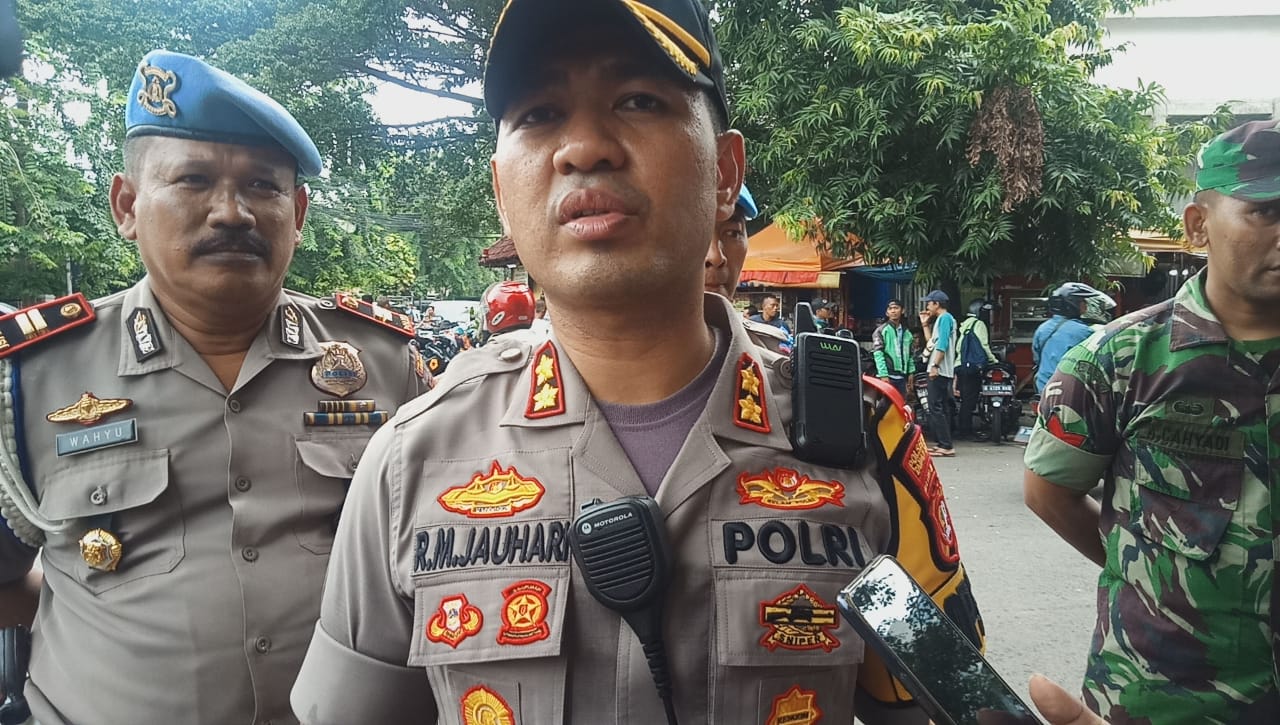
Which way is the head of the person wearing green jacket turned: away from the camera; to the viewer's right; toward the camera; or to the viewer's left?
toward the camera

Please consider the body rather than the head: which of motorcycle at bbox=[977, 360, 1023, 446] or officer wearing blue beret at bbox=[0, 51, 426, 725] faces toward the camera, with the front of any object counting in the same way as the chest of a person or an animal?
the officer wearing blue beret

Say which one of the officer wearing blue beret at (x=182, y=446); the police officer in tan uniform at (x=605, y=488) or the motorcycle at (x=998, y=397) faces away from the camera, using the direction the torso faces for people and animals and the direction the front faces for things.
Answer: the motorcycle

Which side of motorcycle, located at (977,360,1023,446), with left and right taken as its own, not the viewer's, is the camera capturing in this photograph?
back

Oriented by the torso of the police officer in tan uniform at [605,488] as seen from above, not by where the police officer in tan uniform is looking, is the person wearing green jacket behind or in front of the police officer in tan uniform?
behind

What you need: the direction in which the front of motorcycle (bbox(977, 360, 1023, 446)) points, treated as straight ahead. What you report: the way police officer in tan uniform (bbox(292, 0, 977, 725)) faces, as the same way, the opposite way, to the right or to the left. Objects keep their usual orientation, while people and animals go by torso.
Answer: the opposite way

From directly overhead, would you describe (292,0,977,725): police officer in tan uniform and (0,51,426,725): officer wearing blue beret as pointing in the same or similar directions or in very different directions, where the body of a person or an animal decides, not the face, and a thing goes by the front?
same or similar directions

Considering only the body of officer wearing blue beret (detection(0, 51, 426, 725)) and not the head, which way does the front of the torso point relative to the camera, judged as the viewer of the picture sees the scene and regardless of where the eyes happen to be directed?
toward the camera

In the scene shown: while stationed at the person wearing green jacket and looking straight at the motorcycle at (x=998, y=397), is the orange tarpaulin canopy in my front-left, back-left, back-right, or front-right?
back-left

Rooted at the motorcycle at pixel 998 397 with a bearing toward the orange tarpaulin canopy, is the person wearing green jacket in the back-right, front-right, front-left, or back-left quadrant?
front-left

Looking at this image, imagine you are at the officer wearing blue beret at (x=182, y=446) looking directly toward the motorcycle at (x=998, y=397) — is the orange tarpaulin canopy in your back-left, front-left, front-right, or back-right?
front-left

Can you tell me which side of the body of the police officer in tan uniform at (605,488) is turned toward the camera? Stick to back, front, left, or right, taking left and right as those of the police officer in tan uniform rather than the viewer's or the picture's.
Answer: front
